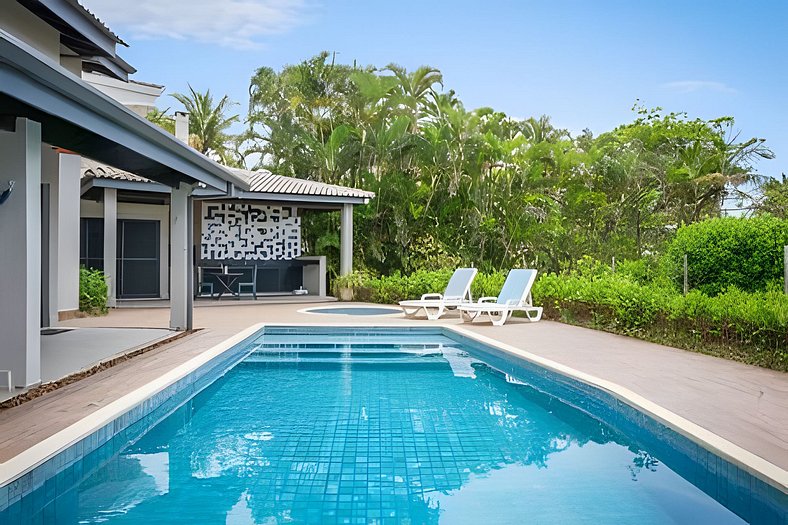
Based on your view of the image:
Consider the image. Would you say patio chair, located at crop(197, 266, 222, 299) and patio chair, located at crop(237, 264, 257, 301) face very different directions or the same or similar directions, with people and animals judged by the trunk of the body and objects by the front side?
very different directions

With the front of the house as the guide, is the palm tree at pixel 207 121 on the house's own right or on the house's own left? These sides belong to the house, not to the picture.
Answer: on the house's own left

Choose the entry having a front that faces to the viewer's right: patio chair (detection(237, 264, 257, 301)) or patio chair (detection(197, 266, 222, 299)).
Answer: patio chair (detection(197, 266, 222, 299))

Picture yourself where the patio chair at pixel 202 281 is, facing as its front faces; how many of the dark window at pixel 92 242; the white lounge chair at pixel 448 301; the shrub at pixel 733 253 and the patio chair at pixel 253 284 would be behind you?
1

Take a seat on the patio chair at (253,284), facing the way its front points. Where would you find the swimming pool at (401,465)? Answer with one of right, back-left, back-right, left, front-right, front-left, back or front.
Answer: left

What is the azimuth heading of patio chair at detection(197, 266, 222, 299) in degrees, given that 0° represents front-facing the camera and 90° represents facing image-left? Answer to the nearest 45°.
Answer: approximately 270°

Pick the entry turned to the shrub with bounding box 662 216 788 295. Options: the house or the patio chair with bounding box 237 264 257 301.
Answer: the house

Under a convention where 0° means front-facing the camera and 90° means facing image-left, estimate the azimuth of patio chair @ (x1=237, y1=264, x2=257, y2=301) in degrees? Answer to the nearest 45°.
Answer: approximately 90°

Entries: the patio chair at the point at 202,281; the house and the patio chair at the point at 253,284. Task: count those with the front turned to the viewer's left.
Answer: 1

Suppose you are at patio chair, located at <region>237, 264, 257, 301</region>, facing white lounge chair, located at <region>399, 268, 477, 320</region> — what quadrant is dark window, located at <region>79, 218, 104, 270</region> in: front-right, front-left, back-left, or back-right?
back-right

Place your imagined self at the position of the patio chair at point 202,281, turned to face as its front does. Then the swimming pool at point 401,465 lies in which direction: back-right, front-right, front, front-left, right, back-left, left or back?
right

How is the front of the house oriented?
to the viewer's right

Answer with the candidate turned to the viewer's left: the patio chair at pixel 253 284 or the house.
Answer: the patio chair

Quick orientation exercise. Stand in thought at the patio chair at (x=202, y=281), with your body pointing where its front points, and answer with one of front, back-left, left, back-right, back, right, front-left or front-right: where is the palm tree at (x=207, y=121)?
left
